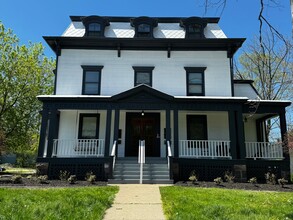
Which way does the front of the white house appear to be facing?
toward the camera

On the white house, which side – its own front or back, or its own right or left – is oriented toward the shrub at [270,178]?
left

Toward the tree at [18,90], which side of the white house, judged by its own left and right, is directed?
right

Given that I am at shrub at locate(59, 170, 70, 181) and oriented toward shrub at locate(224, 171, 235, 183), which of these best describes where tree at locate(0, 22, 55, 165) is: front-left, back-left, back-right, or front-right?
back-left
